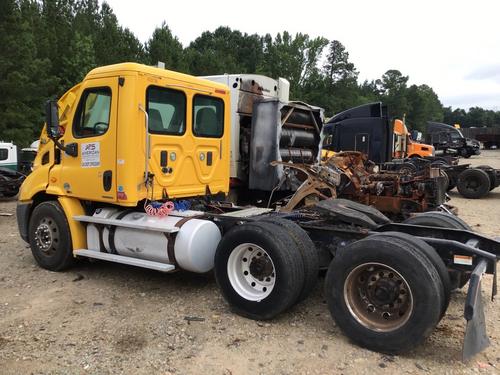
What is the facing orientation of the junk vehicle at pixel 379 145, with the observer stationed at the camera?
facing away from the viewer and to the left of the viewer

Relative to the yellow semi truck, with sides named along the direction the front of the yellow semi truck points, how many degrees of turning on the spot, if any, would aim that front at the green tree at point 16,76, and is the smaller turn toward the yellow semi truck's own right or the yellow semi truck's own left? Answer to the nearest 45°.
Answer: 0° — it already faces it

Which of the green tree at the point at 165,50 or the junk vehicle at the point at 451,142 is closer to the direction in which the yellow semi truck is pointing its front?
the green tree

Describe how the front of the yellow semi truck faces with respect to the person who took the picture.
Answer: facing away from the viewer and to the left of the viewer
